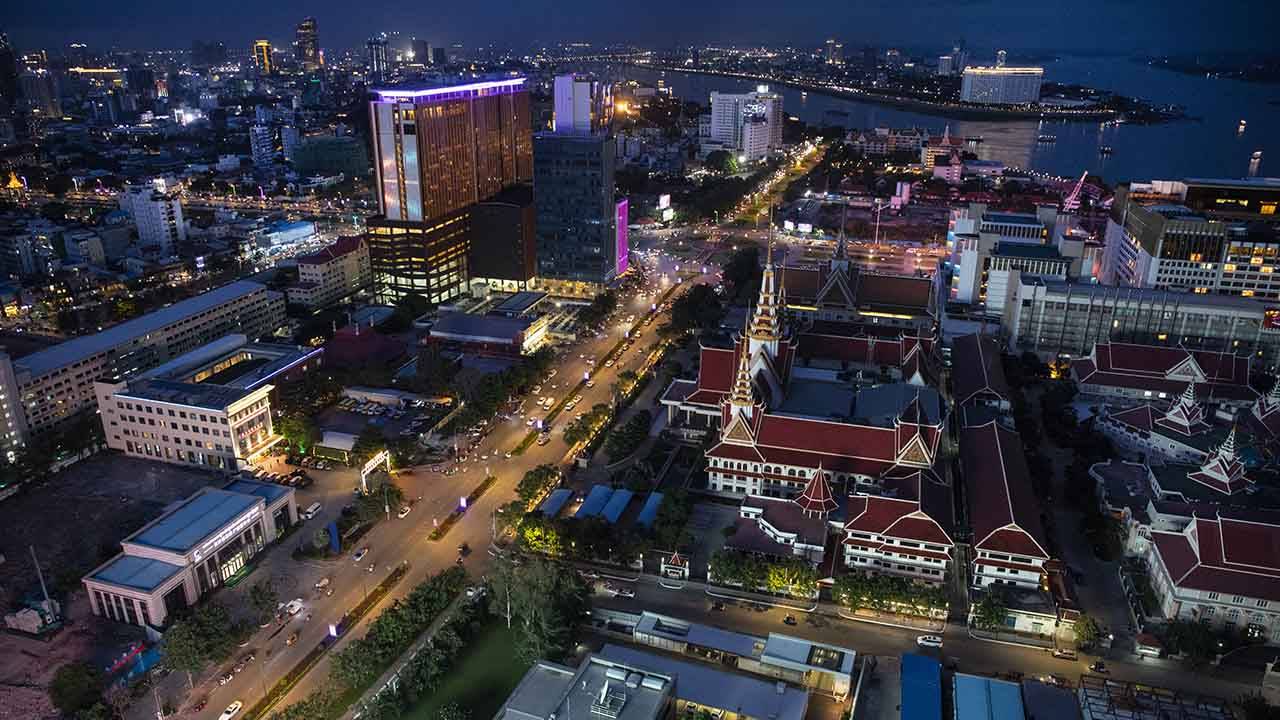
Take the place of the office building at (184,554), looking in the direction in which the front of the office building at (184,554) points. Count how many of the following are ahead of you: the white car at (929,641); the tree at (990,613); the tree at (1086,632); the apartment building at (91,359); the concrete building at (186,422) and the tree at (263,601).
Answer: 4

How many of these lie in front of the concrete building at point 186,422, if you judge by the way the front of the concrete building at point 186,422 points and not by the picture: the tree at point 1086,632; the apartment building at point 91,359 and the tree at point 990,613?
2

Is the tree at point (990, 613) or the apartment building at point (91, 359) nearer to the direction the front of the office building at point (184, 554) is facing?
the tree

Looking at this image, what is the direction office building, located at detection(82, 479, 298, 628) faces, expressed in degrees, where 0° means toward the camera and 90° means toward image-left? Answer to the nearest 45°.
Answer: approximately 315°

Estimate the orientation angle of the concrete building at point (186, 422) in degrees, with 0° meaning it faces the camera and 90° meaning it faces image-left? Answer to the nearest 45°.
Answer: approximately 315°

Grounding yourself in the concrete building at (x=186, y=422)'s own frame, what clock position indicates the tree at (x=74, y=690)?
The tree is roughly at 2 o'clock from the concrete building.

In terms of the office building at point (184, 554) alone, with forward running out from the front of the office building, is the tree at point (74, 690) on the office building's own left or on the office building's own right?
on the office building's own right

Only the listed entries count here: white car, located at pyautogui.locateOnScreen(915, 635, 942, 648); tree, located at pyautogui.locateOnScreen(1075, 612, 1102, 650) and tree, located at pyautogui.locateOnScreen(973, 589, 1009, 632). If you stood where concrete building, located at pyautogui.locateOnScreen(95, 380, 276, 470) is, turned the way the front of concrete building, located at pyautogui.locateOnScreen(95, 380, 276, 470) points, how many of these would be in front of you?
3

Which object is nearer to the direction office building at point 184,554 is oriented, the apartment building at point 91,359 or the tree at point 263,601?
the tree

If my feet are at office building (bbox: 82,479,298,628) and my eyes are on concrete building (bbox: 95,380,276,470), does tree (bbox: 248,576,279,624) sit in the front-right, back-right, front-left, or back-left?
back-right

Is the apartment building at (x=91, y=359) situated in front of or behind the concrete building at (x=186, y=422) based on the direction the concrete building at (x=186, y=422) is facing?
behind

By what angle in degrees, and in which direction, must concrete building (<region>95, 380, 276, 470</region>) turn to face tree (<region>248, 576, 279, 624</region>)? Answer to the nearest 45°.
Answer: approximately 45° to its right

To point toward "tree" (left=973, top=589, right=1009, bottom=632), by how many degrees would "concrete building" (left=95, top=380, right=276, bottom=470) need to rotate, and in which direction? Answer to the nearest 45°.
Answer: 0° — it already faces it

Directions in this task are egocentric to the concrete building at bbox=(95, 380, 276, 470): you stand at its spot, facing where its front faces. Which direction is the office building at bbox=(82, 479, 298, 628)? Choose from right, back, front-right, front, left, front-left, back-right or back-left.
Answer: front-right

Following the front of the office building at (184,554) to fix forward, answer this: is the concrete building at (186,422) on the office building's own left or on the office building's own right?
on the office building's own left
